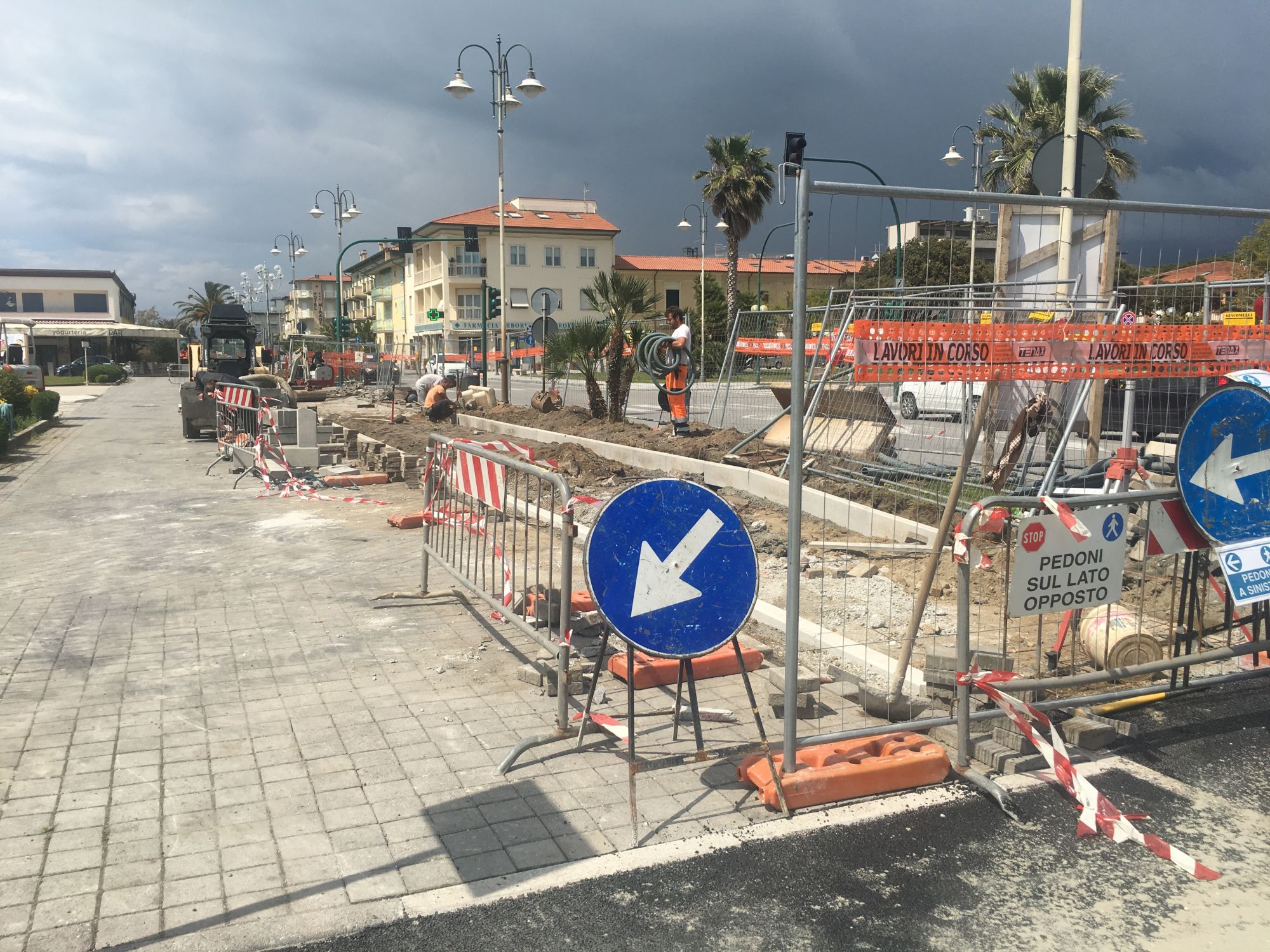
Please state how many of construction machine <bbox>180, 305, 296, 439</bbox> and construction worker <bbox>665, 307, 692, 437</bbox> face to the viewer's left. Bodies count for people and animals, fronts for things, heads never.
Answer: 1

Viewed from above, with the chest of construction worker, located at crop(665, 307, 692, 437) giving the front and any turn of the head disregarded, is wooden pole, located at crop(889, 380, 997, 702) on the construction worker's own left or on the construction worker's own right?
on the construction worker's own left

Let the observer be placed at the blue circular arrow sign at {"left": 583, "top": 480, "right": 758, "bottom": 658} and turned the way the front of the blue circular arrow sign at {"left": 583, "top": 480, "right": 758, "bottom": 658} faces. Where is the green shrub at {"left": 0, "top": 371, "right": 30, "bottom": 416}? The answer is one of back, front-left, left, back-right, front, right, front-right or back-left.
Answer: back-right

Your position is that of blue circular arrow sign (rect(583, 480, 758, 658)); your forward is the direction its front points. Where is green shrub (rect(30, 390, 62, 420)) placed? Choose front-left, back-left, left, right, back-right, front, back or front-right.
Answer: back-right

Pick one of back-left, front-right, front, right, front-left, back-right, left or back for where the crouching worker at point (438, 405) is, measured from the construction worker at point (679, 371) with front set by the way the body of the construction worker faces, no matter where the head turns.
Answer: front-right

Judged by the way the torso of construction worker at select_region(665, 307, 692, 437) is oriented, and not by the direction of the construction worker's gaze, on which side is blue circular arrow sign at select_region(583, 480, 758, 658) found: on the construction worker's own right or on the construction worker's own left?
on the construction worker's own left

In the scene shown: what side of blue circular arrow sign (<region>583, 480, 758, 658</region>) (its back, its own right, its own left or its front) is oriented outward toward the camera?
front

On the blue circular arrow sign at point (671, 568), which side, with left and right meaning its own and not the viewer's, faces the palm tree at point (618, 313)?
back

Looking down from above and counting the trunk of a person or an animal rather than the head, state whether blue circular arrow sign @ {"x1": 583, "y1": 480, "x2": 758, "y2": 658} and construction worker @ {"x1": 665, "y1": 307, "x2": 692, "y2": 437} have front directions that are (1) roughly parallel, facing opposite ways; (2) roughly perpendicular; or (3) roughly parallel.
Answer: roughly perpendicular

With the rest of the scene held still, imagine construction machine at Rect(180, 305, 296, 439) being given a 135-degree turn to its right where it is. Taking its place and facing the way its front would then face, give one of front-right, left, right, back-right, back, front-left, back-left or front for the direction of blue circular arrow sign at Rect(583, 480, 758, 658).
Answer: back-left

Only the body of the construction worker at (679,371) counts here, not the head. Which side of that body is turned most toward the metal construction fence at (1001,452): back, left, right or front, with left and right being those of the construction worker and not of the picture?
left

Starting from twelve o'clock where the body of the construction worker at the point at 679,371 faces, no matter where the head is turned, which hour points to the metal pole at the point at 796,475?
The metal pole is roughly at 9 o'clock from the construction worker.

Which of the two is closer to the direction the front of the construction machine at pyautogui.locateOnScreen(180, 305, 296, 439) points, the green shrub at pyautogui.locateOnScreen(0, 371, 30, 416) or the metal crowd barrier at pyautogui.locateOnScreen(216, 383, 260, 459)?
the metal crowd barrier

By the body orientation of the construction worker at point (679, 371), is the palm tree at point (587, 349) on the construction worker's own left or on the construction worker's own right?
on the construction worker's own right

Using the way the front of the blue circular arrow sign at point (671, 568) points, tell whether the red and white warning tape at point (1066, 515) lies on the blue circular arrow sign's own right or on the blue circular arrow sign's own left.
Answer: on the blue circular arrow sign's own left

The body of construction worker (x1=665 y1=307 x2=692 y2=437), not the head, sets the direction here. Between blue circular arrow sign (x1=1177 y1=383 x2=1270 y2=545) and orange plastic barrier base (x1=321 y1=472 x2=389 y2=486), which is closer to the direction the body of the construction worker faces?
the orange plastic barrier base

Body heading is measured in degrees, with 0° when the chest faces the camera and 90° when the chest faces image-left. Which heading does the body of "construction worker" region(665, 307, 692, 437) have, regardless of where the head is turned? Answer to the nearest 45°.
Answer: approximately 90°
